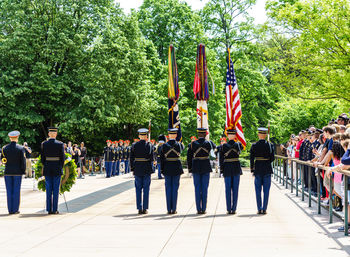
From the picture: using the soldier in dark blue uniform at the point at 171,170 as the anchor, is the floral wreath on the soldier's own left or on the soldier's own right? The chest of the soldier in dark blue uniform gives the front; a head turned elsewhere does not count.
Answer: on the soldier's own left

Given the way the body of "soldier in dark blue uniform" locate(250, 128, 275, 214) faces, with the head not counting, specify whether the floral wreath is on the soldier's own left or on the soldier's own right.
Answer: on the soldier's own left

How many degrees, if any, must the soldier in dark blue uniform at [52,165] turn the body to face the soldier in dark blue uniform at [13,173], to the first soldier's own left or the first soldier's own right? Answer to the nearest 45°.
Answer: approximately 45° to the first soldier's own left

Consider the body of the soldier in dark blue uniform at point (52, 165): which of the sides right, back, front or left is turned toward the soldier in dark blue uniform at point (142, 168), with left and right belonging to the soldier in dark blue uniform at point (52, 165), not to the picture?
right

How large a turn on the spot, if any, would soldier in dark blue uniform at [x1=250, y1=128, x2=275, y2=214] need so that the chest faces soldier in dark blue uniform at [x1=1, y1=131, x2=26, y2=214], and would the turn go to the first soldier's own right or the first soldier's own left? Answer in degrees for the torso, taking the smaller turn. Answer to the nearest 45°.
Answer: approximately 90° to the first soldier's own left

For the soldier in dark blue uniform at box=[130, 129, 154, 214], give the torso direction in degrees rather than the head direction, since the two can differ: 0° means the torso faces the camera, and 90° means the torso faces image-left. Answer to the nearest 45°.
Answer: approximately 180°

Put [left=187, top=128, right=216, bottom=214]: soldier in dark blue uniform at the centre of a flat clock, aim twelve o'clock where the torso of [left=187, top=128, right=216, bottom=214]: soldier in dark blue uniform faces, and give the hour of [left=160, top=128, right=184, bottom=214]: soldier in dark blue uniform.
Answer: [left=160, top=128, right=184, bottom=214]: soldier in dark blue uniform is roughly at 9 o'clock from [left=187, top=128, right=216, bottom=214]: soldier in dark blue uniform.

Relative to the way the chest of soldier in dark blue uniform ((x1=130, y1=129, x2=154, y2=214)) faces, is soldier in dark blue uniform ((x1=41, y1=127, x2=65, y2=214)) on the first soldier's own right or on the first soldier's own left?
on the first soldier's own left

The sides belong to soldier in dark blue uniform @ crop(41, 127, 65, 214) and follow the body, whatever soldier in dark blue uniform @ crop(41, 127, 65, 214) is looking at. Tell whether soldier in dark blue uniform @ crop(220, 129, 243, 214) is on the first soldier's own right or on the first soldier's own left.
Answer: on the first soldier's own right

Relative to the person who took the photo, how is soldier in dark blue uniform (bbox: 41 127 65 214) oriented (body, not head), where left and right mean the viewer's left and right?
facing away from the viewer

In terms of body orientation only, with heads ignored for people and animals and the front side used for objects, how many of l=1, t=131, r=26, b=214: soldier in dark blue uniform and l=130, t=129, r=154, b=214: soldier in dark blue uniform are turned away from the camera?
2

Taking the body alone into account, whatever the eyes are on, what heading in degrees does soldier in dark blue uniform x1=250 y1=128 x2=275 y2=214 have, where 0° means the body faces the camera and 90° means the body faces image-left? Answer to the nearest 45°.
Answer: approximately 180°

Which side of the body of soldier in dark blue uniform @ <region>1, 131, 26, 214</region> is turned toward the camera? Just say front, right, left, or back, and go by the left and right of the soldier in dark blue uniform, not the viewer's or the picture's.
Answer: back

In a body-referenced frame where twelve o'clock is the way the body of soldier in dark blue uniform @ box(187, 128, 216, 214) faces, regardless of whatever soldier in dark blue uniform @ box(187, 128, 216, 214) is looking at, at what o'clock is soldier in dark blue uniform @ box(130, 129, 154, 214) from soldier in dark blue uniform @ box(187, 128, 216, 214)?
soldier in dark blue uniform @ box(130, 129, 154, 214) is roughly at 9 o'clock from soldier in dark blue uniform @ box(187, 128, 216, 214).

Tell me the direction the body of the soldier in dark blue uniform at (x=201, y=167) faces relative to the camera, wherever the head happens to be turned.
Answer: away from the camera
